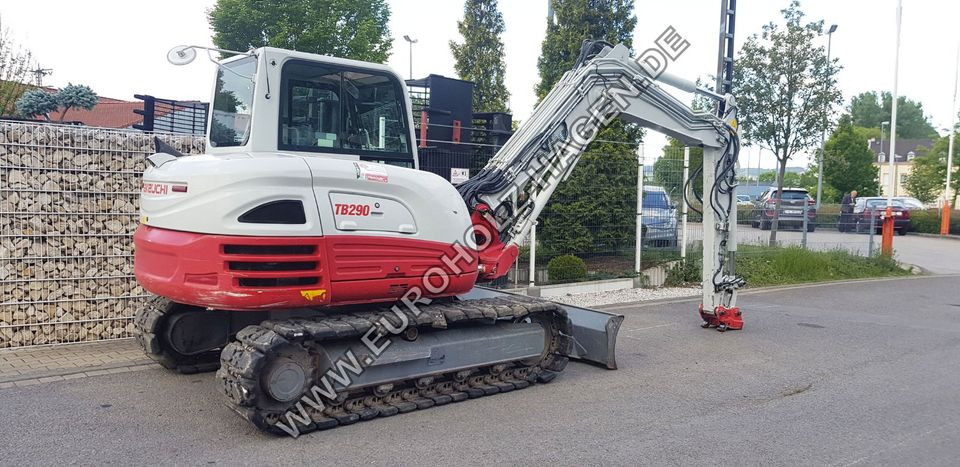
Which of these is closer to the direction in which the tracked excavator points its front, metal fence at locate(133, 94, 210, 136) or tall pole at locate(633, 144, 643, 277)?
the tall pole

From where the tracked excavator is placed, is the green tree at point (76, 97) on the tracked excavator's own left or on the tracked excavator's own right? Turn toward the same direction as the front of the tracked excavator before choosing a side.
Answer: on the tracked excavator's own left

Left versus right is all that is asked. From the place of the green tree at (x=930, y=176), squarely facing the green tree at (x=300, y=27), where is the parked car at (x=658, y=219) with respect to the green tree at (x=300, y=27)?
left

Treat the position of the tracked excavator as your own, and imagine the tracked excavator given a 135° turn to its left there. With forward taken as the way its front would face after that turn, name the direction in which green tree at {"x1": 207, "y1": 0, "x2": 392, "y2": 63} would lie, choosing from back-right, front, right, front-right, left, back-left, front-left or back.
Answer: right

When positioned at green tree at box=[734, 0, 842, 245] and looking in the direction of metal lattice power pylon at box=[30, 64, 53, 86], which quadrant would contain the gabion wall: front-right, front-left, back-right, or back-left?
front-left

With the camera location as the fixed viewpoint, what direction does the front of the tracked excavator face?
facing away from the viewer and to the right of the viewer

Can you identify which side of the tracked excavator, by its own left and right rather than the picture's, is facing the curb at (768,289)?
front

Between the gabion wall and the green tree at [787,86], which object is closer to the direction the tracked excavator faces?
the green tree

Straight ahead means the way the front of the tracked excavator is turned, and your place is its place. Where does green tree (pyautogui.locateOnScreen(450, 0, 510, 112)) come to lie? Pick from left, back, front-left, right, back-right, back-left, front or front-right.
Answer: front-left

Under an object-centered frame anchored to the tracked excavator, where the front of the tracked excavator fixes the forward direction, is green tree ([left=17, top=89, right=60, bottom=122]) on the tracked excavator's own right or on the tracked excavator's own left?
on the tracked excavator's own left

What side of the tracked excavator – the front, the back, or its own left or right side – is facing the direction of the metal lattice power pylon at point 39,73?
left

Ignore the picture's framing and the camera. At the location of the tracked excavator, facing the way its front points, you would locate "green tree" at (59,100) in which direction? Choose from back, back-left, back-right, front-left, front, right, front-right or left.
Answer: left

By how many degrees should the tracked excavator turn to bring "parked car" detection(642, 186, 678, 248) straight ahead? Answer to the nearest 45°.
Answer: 0° — it already faces it

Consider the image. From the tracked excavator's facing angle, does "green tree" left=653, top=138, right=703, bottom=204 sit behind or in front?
in front
